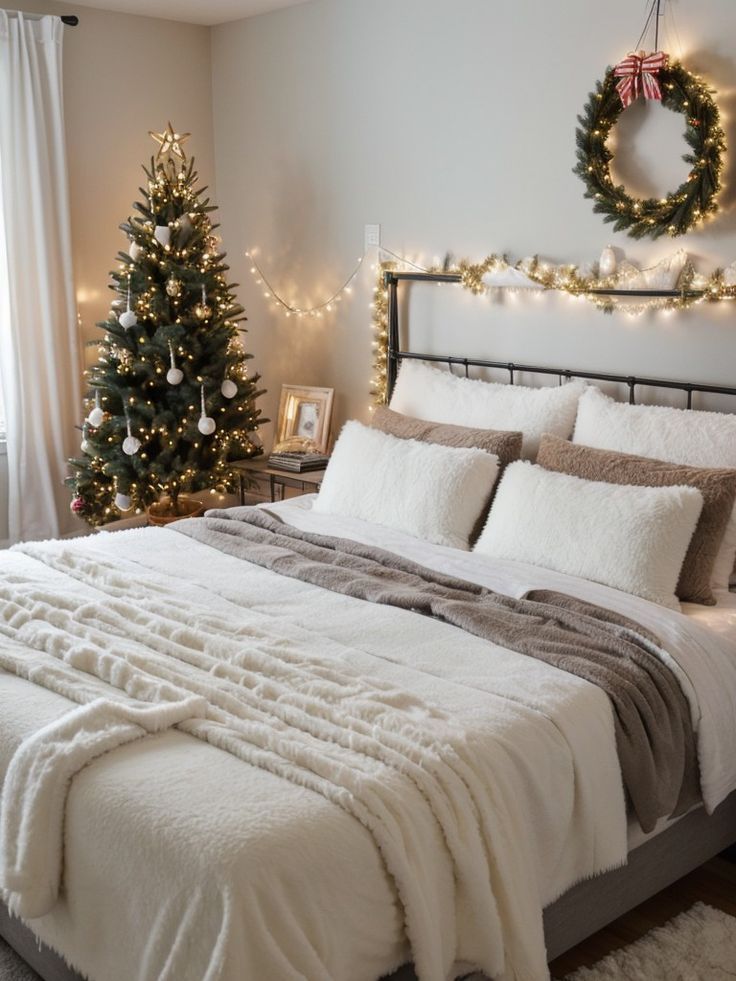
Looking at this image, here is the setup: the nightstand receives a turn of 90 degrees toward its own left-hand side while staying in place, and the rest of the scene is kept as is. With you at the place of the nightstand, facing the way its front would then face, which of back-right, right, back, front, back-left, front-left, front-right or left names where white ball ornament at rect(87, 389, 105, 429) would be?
back-right

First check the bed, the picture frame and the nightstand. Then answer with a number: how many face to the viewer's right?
0

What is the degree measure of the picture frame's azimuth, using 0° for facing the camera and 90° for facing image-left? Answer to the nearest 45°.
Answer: approximately 45°

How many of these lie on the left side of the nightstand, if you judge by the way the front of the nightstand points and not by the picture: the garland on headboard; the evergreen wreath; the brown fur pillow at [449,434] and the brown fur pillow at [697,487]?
4

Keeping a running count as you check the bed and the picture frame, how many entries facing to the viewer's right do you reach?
0

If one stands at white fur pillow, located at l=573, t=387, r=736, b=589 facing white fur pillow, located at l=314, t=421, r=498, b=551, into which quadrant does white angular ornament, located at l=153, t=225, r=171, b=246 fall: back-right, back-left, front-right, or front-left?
front-right

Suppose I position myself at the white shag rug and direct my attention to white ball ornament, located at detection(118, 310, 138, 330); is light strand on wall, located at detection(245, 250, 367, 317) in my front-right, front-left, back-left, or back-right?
front-right

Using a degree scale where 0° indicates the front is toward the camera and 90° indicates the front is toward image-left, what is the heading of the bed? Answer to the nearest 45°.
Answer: approximately 45°

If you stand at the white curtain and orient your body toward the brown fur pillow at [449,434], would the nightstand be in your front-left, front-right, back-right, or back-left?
front-left

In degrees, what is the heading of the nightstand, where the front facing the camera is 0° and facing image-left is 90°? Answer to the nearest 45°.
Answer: approximately 45°

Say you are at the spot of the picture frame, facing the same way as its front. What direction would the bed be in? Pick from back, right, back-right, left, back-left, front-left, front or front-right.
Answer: front-left

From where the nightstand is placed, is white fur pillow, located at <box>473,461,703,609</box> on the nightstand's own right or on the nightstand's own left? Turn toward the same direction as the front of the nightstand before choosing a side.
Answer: on the nightstand's own left

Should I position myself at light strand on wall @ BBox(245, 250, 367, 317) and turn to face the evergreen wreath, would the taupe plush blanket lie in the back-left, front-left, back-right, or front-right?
front-right

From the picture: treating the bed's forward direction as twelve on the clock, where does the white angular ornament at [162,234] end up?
The white angular ornament is roughly at 4 o'clock from the bed.

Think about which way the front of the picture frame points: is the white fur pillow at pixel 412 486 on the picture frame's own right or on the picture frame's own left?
on the picture frame's own left

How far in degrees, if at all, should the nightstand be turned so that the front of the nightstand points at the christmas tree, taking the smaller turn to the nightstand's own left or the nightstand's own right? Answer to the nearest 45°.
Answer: approximately 45° to the nightstand's own right

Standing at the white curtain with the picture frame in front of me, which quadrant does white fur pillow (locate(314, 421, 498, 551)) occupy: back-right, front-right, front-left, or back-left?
front-right
